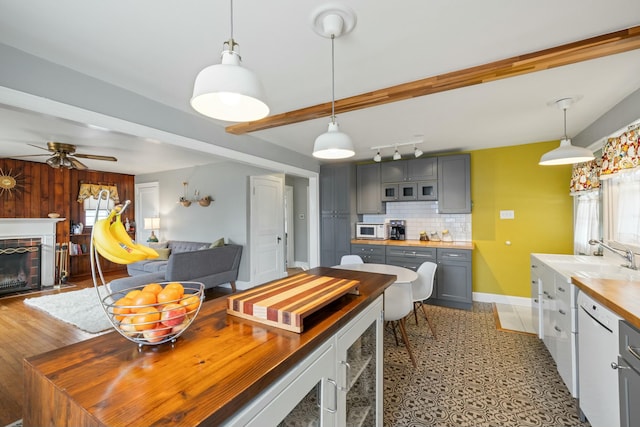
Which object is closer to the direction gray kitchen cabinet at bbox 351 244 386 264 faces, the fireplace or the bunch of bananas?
the bunch of bananas

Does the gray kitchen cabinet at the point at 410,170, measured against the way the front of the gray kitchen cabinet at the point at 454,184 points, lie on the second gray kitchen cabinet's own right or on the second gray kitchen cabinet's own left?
on the second gray kitchen cabinet's own right

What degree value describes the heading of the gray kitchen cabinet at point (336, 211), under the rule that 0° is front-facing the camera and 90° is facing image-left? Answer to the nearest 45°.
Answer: approximately 0°

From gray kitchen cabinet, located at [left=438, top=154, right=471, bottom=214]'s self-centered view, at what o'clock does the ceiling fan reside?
The ceiling fan is roughly at 2 o'clock from the gray kitchen cabinet.

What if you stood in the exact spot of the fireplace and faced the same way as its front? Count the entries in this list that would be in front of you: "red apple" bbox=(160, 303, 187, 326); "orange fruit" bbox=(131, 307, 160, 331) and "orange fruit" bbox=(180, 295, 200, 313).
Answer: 3

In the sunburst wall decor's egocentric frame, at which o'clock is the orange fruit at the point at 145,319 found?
The orange fruit is roughly at 12 o'clock from the sunburst wall decor.

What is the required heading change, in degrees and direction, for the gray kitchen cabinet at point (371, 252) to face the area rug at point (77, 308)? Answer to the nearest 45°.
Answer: approximately 90° to its right

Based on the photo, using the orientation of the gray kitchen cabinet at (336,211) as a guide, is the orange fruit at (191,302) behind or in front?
in front

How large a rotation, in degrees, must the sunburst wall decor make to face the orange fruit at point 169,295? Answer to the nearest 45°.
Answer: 0° — it already faces it
